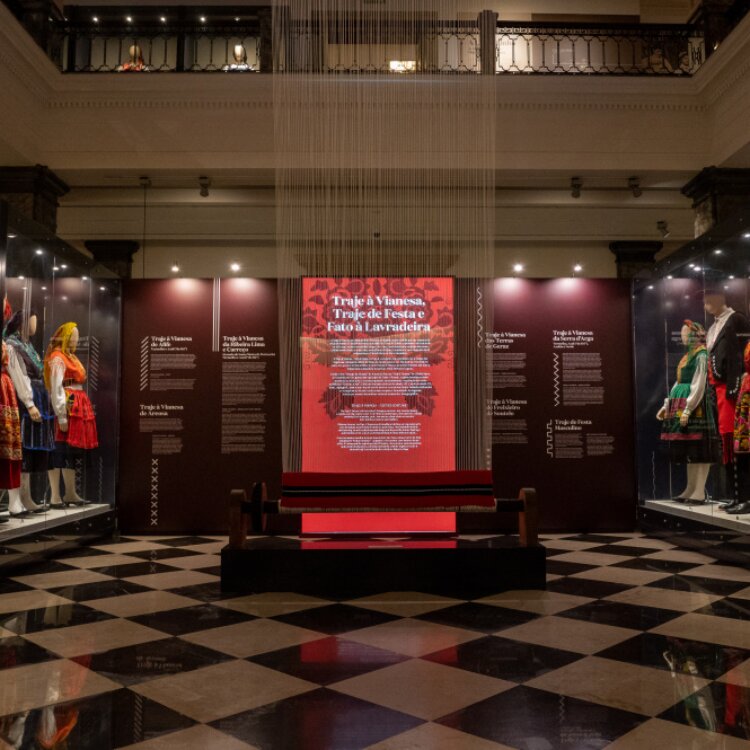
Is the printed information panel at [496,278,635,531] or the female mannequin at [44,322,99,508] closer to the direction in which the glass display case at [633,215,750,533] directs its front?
the female mannequin

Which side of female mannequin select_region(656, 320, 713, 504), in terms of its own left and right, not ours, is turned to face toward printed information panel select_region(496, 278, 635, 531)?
front

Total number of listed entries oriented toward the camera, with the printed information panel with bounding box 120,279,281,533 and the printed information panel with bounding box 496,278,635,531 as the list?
2

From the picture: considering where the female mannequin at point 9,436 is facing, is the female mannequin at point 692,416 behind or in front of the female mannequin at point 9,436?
in front

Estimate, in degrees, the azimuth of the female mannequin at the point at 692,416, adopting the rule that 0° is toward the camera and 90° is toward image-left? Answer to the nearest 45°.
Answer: approximately 45°

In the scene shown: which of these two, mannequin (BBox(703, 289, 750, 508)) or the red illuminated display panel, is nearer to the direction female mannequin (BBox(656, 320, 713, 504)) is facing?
the red illuminated display panel

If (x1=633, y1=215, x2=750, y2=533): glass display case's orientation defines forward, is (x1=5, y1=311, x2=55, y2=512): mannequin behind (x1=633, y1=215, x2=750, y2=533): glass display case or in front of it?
in front
